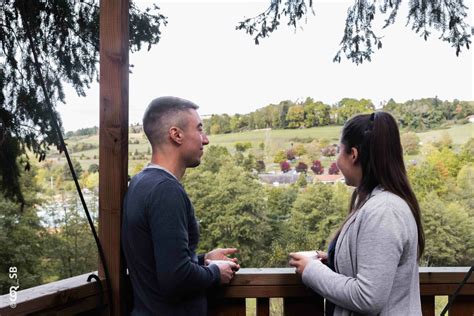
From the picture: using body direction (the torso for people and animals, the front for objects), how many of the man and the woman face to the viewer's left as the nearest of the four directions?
1

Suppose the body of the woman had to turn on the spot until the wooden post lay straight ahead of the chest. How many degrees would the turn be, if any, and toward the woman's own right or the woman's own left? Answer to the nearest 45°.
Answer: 0° — they already face it

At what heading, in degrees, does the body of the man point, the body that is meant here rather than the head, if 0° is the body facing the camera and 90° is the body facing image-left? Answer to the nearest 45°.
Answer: approximately 270°

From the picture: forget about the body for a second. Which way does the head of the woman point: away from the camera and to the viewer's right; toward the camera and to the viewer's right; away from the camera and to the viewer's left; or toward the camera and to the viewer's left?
away from the camera and to the viewer's left

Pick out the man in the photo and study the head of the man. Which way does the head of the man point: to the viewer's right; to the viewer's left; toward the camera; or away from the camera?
to the viewer's right

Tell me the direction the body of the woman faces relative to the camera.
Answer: to the viewer's left

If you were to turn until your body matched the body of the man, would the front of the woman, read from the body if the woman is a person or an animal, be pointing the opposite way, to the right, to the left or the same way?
the opposite way

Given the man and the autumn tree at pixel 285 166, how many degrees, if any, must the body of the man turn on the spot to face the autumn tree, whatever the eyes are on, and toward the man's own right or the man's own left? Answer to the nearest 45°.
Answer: approximately 45° to the man's own left
